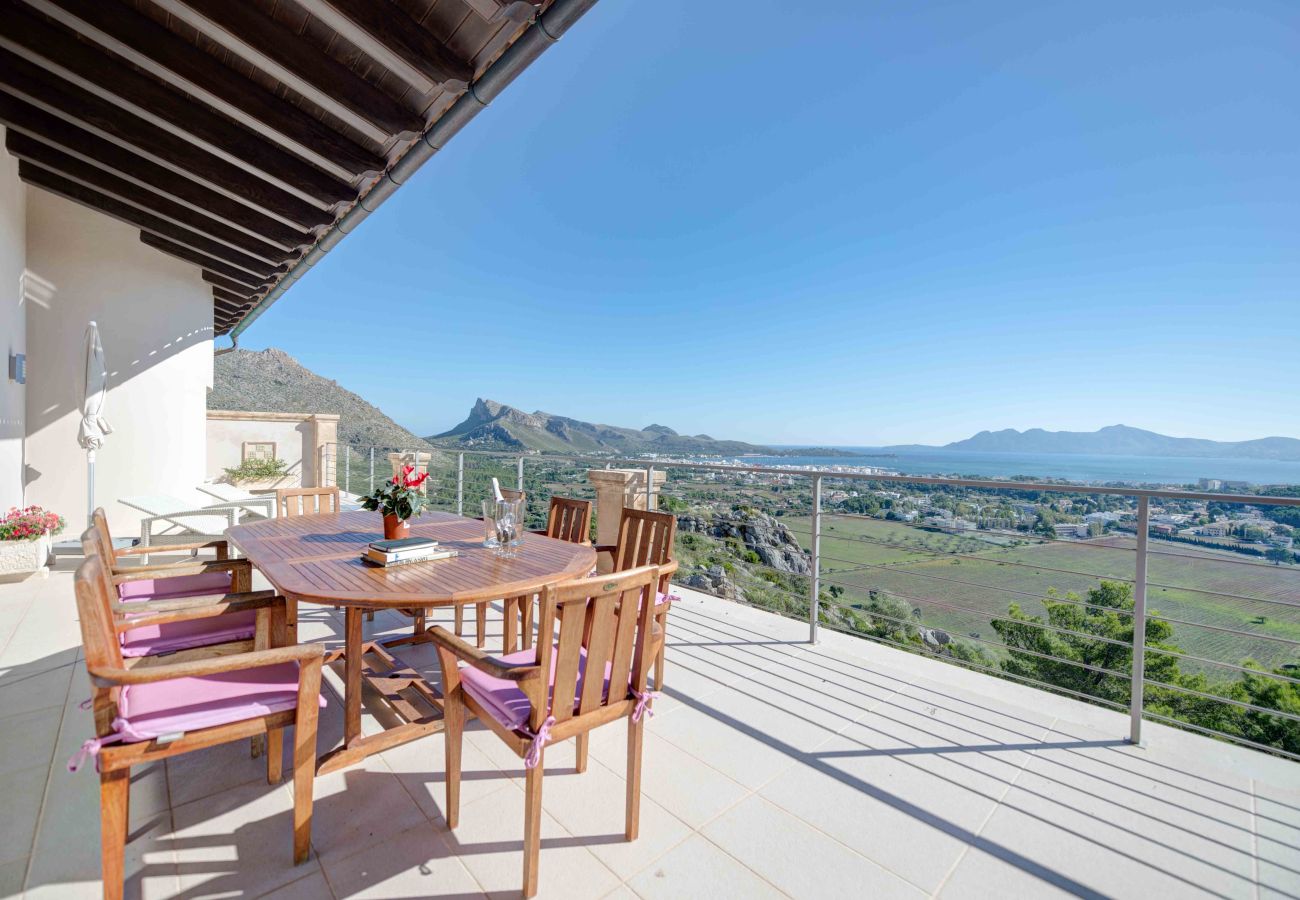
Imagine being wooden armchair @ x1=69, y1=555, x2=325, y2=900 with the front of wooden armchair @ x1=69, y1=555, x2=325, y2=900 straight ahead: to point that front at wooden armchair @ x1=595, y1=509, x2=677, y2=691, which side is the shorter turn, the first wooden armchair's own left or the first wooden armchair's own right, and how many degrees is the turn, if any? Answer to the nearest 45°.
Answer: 0° — it already faces it

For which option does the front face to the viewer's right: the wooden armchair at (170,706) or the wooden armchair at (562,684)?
the wooden armchair at (170,706)

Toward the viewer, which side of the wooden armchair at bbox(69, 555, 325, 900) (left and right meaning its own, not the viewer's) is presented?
right

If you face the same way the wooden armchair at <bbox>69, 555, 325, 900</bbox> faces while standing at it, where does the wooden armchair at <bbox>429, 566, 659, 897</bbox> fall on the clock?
the wooden armchair at <bbox>429, 566, 659, 897</bbox> is roughly at 1 o'clock from the wooden armchair at <bbox>69, 555, 325, 900</bbox>.

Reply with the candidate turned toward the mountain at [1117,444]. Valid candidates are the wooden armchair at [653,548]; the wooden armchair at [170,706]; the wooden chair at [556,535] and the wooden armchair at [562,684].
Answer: the wooden armchair at [170,706]

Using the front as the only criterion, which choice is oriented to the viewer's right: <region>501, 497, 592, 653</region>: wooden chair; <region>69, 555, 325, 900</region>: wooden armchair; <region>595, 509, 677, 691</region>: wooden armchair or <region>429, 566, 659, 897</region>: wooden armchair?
<region>69, 555, 325, 900</region>: wooden armchair

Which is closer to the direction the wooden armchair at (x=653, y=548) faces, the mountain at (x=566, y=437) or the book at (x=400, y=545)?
the book

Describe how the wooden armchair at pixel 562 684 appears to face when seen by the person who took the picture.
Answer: facing away from the viewer and to the left of the viewer

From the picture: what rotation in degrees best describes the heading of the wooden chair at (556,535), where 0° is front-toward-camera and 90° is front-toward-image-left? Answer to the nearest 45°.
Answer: approximately 45°

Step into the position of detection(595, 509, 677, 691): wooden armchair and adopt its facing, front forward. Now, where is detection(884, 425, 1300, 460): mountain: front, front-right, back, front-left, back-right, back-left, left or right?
back

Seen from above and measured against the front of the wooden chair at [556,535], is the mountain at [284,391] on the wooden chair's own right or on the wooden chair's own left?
on the wooden chair's own right

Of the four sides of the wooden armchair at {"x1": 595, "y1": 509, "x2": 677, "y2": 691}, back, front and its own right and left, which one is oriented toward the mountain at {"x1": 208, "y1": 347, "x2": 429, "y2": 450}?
right
